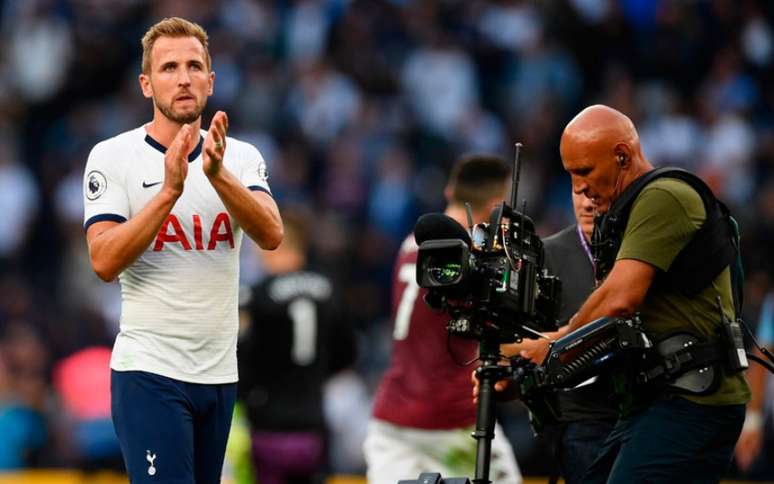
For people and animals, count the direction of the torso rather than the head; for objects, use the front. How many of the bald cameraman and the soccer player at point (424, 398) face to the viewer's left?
1

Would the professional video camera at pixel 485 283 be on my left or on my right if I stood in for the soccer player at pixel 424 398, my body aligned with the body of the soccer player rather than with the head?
on my right

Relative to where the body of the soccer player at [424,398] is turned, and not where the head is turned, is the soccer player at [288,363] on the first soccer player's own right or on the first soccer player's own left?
on the first soccer player's own left

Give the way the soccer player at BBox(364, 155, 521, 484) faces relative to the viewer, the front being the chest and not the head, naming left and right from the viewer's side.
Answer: facing away from the viewer and to the right of the viewer

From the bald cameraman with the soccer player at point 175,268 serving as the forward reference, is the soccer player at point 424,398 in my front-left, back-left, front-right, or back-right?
front-right

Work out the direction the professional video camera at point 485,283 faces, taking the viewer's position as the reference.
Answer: facing the viewer and to the left of the viewer

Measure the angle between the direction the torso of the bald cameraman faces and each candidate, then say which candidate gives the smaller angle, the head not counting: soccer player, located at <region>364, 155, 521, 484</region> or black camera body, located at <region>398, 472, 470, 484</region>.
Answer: the black camera body

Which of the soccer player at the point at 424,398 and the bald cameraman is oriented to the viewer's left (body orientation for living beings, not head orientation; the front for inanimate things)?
the bald cameraman

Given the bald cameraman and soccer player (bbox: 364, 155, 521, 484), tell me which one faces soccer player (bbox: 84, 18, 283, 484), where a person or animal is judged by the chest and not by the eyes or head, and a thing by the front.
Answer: the bald cameraman

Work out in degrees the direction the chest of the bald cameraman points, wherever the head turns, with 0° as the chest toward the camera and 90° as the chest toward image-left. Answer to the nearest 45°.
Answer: approximately 90°

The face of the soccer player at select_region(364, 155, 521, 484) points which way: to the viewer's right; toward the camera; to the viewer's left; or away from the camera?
away from the camera

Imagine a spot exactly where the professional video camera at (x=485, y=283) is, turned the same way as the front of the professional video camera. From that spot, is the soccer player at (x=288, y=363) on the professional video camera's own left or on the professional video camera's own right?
on the professional video camera's own right

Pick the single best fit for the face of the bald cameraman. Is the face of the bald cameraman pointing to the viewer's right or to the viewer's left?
to the viewer's left
